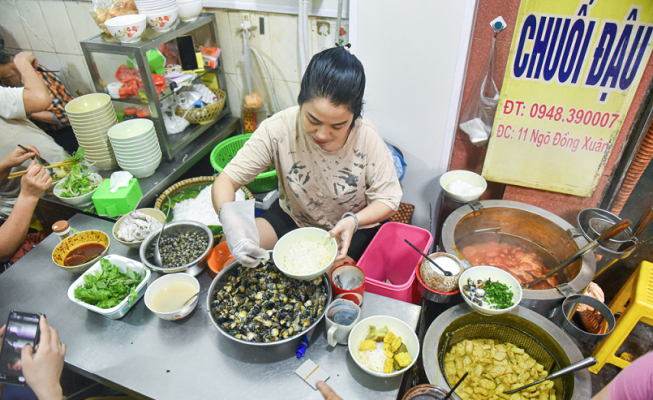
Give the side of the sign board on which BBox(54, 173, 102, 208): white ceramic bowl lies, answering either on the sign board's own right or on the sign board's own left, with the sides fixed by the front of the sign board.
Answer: on the sign board's own right

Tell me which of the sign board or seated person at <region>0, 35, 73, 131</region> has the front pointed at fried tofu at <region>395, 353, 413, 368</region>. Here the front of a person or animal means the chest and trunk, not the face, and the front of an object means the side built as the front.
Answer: the sign board

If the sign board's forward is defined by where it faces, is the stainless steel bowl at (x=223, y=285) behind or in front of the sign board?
in front

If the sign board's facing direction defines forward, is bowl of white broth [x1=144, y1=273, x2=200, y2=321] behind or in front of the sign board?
in front

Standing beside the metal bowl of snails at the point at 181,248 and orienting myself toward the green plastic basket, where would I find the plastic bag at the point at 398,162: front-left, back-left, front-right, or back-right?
front-right

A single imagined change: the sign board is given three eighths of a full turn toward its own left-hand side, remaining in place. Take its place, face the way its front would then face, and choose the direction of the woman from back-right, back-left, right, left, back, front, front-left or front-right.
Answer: back

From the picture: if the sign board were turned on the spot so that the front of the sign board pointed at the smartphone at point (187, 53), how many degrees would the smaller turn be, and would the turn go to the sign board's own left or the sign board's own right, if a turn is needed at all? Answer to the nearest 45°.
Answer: approximately 90° to the sign board's own right

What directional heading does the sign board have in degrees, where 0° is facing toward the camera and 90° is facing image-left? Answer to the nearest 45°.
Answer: approximately 0°

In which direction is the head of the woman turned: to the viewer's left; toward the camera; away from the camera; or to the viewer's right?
toward the camera

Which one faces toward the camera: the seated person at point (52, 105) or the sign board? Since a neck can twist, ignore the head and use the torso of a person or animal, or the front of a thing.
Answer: the sign board

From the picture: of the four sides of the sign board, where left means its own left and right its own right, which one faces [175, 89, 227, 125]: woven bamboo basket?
right
